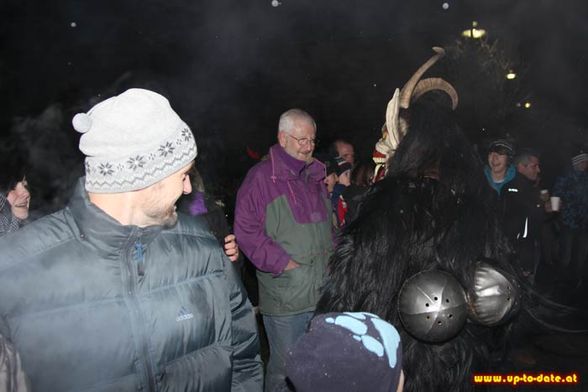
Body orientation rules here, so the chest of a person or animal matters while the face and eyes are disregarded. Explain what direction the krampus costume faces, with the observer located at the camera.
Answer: facing away from the viewer and to the left of the viewer

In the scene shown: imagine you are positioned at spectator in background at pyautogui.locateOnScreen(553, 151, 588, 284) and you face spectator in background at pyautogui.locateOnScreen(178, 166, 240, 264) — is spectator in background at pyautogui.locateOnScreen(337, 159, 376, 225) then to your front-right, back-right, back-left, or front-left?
front-right

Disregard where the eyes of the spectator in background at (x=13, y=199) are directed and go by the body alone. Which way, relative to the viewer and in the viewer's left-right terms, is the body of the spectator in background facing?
facing the viewer and to the right of the viewer

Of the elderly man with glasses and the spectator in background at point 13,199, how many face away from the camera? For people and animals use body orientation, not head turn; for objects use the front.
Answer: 0

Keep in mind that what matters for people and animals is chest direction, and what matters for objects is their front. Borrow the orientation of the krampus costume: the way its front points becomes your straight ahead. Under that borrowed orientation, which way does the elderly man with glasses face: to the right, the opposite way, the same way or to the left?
the opposite way

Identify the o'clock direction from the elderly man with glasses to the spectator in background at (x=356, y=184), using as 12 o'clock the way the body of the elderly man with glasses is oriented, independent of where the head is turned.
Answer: The spectator in background is roughly at 8 o'clock from the elderly man with glasses.

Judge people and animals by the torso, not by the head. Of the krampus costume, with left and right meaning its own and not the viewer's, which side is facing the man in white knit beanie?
left

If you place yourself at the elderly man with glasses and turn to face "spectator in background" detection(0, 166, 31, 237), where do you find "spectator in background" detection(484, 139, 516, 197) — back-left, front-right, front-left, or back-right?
back-right

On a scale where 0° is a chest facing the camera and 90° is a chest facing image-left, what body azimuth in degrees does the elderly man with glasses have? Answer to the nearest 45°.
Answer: approximately 315°

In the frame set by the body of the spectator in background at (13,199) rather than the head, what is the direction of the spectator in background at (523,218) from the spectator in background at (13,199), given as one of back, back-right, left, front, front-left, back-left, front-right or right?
front-left

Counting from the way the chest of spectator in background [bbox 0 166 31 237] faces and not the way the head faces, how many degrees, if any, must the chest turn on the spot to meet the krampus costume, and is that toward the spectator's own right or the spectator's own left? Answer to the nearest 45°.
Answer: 0° — they already face it

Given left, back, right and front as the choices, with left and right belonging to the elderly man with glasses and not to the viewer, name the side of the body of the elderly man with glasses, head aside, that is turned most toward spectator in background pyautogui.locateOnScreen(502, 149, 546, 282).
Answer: left

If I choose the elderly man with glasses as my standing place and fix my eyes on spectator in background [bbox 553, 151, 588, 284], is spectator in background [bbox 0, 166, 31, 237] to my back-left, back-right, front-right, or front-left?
back-left

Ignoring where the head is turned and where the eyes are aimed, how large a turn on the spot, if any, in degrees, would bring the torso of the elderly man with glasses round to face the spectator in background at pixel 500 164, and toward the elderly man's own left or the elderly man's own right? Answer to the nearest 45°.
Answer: approximately 90° to the elderly man's own left
